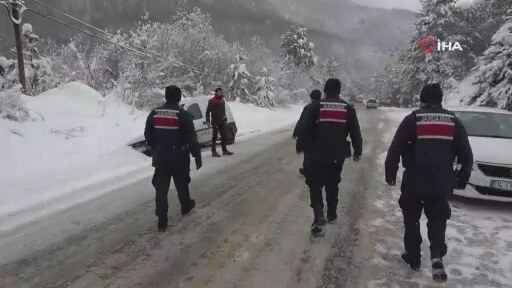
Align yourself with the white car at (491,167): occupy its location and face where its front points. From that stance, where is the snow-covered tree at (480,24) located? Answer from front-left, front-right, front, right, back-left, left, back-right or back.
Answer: back

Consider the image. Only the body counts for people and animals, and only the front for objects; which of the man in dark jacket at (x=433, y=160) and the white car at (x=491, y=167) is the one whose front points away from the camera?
the man in dark jacket

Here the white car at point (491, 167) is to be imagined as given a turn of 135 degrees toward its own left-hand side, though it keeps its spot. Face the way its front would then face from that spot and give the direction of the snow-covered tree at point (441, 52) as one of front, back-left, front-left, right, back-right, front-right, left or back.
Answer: front-left

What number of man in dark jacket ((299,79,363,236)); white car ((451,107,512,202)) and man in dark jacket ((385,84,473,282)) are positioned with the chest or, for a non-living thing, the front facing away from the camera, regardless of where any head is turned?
2

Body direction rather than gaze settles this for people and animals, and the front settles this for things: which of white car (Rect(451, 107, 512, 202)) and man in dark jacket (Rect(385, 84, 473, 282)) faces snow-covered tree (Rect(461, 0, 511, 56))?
the man in dark jacket

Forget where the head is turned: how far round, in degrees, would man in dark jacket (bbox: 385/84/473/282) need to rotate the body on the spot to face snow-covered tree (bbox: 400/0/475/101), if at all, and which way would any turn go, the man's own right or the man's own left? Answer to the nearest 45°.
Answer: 0° — they already face it

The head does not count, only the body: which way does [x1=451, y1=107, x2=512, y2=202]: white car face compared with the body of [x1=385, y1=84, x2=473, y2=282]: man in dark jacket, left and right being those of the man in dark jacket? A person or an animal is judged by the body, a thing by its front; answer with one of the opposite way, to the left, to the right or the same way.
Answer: the opposite way

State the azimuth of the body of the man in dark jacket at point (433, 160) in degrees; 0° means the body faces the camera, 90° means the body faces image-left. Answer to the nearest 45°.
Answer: approximately 180°

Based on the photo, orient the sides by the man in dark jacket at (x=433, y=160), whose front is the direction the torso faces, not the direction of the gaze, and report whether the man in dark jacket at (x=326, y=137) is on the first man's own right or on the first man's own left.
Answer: on the first man's own left

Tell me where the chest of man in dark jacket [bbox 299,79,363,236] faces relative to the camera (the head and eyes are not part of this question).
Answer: away from the camera

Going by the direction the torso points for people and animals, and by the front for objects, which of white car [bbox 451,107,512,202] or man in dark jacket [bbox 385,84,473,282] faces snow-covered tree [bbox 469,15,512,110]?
the man in dark jacket

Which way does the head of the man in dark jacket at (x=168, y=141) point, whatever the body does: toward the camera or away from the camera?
away from the camera

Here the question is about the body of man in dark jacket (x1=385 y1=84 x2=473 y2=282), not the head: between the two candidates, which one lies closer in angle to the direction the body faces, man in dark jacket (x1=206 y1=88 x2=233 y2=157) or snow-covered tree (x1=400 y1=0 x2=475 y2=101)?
the snow-covered tree

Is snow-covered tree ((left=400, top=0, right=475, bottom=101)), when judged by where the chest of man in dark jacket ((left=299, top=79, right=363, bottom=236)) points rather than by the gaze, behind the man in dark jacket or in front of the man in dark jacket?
in front

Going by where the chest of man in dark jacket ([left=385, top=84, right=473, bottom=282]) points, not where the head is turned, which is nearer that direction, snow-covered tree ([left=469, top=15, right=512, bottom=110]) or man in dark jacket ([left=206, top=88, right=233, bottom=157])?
the snow-covered tree

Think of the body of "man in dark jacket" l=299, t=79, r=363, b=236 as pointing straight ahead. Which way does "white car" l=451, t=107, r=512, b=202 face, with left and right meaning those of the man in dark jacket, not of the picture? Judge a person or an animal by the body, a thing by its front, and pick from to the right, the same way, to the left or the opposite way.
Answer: the opposite way

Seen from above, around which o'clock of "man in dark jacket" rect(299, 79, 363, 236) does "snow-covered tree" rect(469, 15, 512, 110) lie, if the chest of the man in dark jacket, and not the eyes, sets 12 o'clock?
The snow-covered tree is roughly at 1 o'clock from the man in dark jacket.
